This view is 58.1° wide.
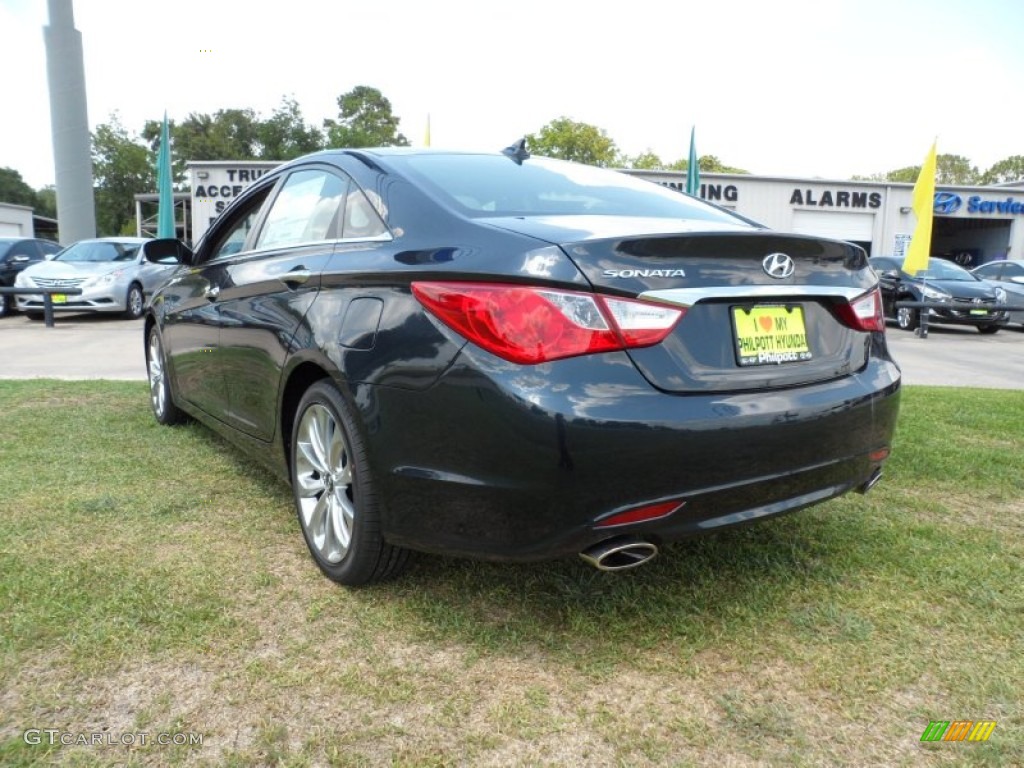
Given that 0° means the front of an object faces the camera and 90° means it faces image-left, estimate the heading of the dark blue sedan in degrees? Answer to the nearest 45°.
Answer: approximately 135°

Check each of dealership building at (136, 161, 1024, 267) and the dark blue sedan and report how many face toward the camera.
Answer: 1

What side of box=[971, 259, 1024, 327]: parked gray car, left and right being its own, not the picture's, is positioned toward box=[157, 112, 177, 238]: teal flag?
right

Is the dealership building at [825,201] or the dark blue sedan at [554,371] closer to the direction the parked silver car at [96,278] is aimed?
the dark blue sedan

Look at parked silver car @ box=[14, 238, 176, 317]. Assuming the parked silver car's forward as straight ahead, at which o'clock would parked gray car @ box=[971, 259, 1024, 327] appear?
The parked gray car is roughly at 8 o'clock from the parked silver car.

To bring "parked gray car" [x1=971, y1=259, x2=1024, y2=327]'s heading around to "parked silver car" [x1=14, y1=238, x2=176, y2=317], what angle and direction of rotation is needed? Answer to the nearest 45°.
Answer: approximately 90° to its right

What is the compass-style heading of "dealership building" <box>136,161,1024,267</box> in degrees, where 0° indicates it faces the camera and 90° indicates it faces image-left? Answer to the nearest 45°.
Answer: approximately 0°

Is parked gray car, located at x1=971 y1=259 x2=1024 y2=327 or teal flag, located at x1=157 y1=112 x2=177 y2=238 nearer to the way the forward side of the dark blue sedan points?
the teal flag

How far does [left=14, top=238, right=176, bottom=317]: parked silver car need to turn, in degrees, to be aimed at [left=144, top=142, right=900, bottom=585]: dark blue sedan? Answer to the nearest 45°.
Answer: approximately 45° to its left
